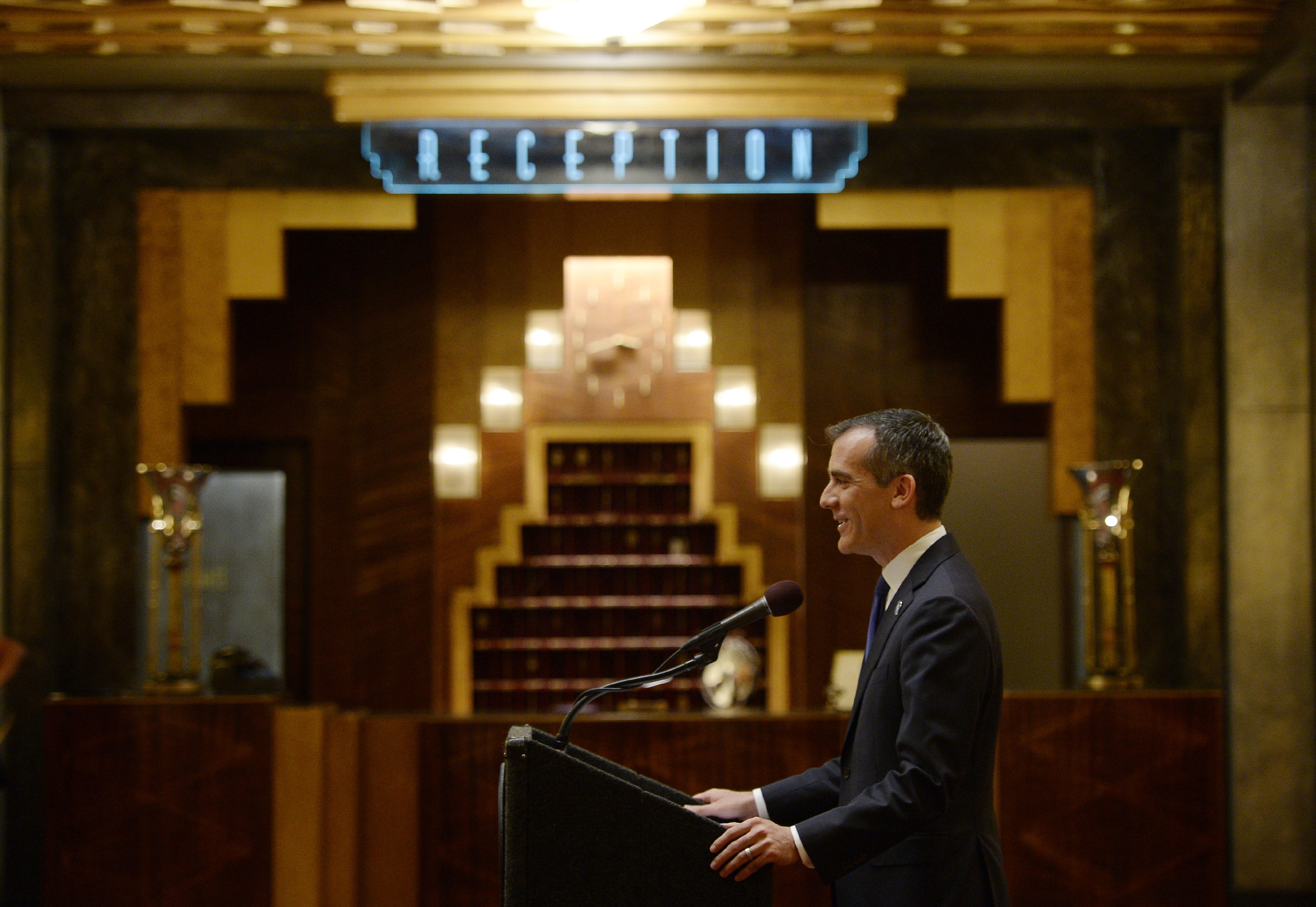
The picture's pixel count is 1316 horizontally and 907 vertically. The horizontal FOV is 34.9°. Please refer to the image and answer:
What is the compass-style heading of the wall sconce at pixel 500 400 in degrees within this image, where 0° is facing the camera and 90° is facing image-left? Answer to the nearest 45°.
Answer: approximately 0°

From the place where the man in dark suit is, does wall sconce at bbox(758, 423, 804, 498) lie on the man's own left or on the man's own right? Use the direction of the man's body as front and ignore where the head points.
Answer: on the man's own right

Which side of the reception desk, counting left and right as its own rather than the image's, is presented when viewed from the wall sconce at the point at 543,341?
back

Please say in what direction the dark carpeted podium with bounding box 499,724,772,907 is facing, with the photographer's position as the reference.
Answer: facing to the left of the viewer

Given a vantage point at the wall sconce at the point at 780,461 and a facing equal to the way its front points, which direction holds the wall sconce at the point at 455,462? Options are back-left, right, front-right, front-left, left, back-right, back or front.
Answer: right

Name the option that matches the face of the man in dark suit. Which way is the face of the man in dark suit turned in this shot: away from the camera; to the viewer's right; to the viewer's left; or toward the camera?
to the viewer's left

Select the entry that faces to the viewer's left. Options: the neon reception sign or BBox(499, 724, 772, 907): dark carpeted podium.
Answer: the dark carpeted podium

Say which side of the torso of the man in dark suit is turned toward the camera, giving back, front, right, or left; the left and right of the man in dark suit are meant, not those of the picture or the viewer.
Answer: left

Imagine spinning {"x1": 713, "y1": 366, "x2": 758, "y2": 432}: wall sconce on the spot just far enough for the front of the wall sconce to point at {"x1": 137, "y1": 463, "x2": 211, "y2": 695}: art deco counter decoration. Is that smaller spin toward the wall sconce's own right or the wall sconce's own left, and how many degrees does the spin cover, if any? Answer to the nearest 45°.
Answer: approximately 45° to the wall sconce's own right

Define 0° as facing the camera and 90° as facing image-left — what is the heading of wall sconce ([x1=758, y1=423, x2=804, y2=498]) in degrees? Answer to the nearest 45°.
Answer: approximately 0°

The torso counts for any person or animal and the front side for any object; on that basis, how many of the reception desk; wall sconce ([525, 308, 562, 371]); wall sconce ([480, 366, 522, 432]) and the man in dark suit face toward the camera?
3

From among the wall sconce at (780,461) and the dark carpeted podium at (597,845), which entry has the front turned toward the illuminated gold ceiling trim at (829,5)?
the wall sconce
